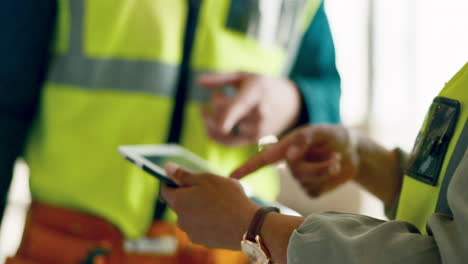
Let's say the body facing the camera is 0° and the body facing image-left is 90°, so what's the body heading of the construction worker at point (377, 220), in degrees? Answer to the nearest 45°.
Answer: approximately 90°

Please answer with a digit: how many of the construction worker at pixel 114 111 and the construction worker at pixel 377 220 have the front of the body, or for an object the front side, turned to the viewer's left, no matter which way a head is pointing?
1
